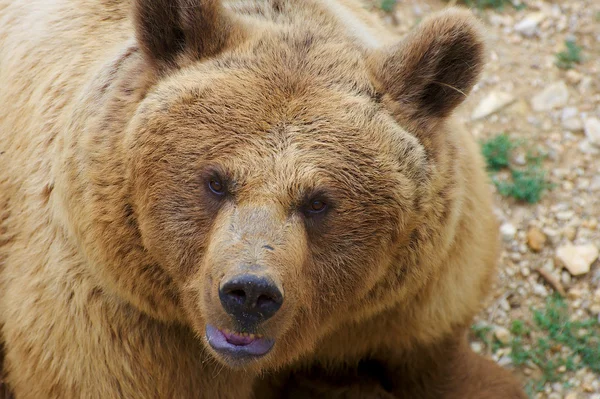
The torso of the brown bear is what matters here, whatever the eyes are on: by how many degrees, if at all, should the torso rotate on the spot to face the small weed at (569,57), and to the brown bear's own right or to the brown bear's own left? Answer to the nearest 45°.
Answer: approximately 135° to the brown bear's own left

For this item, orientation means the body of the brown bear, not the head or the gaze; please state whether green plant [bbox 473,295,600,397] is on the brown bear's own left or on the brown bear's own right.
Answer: on the brown bear's own left

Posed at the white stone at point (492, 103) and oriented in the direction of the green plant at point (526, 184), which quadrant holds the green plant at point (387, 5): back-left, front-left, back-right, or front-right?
back-right

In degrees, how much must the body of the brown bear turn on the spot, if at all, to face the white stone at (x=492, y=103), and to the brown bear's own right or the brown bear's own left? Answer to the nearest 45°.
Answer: approximately 135° to the brown bear's own left

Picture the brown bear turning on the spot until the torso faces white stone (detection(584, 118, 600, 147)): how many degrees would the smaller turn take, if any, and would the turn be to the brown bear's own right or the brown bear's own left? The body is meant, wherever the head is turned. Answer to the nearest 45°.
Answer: approximately 135° to the brown bear's own left

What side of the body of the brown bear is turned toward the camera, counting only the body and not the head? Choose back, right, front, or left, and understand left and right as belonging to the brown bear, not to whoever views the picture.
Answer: front
